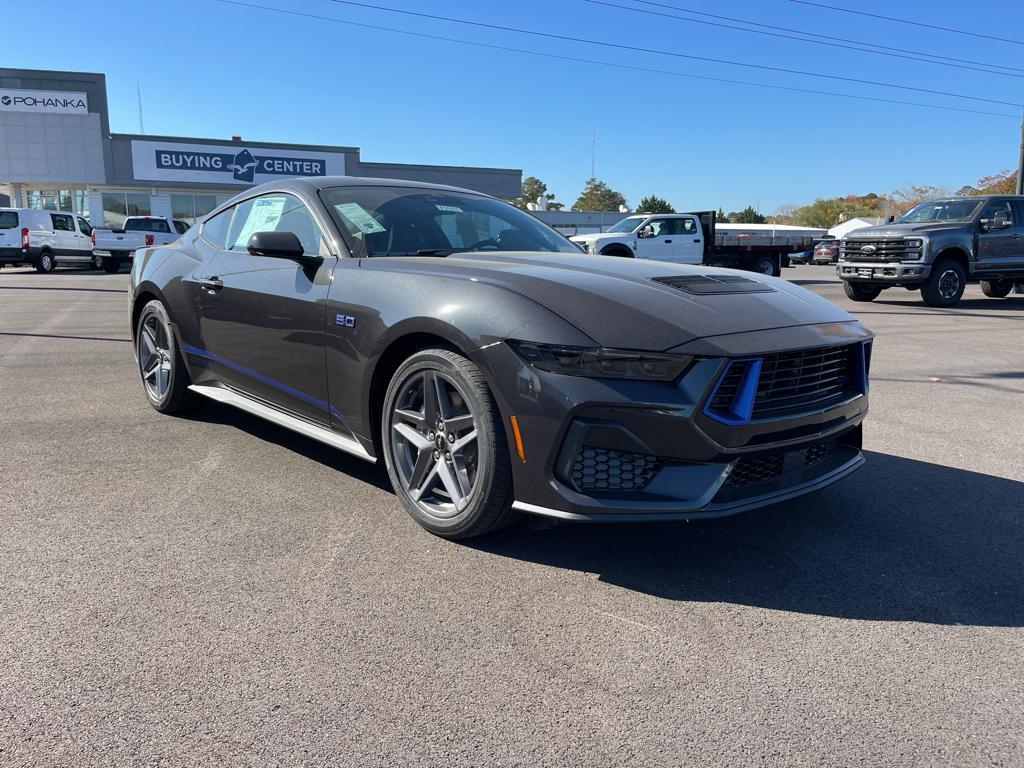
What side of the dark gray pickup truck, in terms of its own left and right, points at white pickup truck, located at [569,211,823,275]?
right

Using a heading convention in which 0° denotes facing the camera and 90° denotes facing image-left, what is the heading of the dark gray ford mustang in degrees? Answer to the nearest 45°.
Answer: approximately 315°

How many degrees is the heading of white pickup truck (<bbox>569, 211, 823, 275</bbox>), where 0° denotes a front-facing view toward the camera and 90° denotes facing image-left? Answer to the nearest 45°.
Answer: approximately 90°

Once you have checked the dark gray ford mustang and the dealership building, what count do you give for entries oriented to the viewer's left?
0

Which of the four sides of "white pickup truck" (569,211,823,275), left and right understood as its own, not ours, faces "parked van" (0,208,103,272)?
front

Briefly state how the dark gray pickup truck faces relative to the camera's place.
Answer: facing the viewer and to the left of the viewer

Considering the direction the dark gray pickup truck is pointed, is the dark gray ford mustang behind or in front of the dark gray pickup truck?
in front

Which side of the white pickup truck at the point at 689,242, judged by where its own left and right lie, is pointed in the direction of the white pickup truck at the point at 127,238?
front

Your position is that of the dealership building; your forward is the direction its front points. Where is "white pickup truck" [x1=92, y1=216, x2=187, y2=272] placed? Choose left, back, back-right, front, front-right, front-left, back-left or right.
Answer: front-right

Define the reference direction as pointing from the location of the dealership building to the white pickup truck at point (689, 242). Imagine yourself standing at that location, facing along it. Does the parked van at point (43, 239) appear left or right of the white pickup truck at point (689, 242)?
right

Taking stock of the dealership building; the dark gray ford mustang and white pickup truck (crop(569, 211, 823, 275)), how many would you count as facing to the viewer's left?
1
